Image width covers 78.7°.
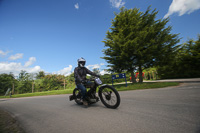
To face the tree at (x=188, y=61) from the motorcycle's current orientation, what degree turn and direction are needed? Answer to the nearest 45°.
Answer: approximately 90° to its left

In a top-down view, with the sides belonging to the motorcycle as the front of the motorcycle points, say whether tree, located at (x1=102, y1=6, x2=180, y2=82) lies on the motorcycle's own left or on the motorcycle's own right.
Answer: on the motorcycle's own left

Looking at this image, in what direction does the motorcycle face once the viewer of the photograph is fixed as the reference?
facing the viewer and to the right of the viewer

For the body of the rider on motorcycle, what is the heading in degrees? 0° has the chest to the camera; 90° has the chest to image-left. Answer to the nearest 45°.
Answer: approximately 315°

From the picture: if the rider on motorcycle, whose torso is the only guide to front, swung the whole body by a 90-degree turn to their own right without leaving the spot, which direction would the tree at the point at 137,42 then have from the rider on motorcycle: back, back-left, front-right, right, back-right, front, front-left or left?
back

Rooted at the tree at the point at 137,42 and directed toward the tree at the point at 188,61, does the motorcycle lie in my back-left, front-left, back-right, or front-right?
back-right
